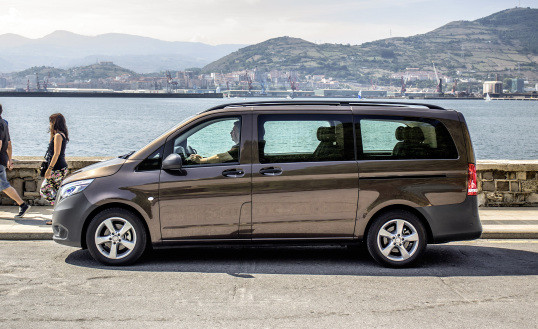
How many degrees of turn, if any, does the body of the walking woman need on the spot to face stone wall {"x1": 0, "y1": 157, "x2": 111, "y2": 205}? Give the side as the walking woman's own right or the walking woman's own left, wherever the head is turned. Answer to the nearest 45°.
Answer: approximately 90° to the walking woman's own right

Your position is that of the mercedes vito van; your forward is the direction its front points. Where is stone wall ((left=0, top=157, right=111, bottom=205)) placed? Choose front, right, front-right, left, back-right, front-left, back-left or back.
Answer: front-right

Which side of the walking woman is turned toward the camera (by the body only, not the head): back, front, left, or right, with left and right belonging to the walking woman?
left

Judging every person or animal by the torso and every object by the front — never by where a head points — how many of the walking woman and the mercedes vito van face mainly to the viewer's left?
2

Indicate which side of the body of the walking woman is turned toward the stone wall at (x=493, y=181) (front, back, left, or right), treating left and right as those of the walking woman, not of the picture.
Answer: back

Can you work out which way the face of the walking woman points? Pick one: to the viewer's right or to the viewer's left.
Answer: to the viewer's left

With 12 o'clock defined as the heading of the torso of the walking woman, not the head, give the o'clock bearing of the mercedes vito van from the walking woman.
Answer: The mercedes vito van is roughly at 8 o'clock from the walking woman.

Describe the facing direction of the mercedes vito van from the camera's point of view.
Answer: facing to the left of the viewer
